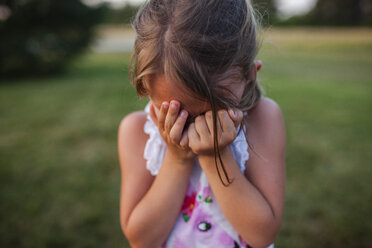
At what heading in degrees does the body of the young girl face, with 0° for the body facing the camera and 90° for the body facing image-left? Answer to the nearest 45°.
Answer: approximately 0°

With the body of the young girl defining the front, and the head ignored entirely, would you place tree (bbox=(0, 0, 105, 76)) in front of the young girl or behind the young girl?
behind

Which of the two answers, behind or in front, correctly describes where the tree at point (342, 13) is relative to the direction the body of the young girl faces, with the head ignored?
behind

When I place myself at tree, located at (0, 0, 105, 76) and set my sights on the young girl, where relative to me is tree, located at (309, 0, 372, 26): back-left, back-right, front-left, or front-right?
back-left
